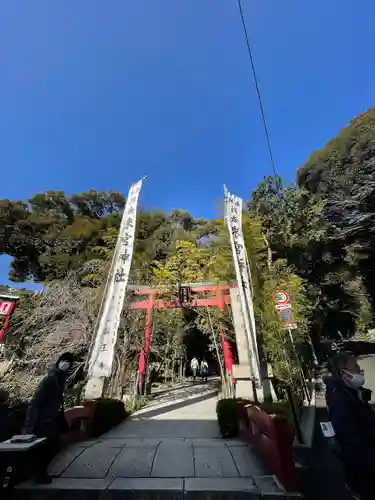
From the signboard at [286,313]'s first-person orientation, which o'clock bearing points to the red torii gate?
The red torii gate is roughly at 4 o'clock from the signboard.

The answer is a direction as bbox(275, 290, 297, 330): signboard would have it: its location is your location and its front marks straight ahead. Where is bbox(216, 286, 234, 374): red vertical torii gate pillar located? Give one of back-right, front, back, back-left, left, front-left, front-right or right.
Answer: back-right

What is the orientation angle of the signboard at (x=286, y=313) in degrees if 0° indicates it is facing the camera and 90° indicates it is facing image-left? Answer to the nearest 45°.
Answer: approximately 0°

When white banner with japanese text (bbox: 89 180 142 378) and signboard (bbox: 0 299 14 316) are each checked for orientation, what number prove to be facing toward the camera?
2

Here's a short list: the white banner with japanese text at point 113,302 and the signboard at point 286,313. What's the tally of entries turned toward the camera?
2

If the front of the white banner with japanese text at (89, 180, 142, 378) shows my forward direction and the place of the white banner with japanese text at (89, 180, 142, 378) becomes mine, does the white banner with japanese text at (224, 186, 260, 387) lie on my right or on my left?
on my left
